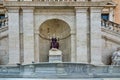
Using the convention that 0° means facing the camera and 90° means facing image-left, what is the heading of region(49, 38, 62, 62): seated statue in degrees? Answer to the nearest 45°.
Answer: approximately 0°

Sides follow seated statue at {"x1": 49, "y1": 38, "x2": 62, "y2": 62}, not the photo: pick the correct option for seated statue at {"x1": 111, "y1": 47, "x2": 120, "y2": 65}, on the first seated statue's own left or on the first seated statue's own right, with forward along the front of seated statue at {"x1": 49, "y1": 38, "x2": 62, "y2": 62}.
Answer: on the first seated statue's own left

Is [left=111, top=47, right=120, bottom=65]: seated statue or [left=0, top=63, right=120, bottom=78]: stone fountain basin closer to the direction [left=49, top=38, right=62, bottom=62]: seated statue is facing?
the stone fountain basin

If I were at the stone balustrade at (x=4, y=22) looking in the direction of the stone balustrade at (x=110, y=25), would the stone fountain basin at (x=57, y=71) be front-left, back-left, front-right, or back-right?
front-right

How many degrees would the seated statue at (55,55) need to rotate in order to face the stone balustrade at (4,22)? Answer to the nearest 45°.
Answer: approximately 90° to its right

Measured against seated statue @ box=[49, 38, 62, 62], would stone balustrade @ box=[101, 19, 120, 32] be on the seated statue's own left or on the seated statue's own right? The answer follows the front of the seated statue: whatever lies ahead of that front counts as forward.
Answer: on the seated statue's own left

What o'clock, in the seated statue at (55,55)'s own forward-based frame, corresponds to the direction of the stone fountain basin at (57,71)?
The stone fountain basin is roughly at 12 o'clock from the seated statue.

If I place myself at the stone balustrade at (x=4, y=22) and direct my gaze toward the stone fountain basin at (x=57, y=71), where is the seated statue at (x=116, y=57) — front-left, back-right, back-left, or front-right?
front-left
